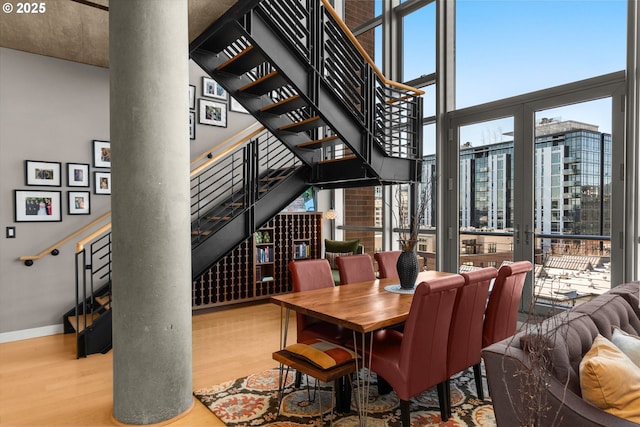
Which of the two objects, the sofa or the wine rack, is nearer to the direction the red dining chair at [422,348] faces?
the wine rack

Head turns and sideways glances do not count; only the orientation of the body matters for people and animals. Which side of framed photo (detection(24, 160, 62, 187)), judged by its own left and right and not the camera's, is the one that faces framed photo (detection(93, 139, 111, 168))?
left

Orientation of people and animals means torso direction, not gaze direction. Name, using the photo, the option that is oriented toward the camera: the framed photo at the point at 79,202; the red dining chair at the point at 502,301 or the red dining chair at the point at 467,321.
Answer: the framed photo

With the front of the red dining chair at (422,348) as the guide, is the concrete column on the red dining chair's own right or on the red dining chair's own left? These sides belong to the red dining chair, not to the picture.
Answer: on the red dining chair's own left

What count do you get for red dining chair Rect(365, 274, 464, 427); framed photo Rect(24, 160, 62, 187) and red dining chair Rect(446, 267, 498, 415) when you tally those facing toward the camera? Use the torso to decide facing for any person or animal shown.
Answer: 1

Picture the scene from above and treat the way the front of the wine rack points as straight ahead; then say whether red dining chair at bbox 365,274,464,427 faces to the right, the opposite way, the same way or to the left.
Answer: the opposite way

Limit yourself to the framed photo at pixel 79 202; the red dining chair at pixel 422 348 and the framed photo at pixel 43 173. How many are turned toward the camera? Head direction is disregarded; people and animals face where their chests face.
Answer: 2

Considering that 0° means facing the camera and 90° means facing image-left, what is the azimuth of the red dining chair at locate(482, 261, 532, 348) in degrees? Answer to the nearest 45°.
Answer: approximately 135°

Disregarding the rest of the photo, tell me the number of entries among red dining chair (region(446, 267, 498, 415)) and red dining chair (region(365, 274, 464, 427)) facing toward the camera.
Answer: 0

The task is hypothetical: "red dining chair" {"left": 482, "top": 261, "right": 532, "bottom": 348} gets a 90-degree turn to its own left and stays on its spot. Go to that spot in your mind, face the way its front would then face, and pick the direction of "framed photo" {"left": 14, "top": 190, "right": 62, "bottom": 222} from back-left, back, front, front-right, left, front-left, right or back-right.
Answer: front-right

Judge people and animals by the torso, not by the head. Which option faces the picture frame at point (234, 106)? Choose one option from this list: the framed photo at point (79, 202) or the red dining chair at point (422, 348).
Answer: the red dining chair

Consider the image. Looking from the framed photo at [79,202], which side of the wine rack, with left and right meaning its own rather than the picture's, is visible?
right

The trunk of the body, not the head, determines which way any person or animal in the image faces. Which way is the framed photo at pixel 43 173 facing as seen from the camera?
toward the camera

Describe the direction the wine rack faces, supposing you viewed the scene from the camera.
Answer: facing the viewer and to the right of the viewer

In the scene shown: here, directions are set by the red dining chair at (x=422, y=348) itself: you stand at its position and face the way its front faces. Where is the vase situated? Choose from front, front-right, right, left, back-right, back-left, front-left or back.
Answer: front-right
